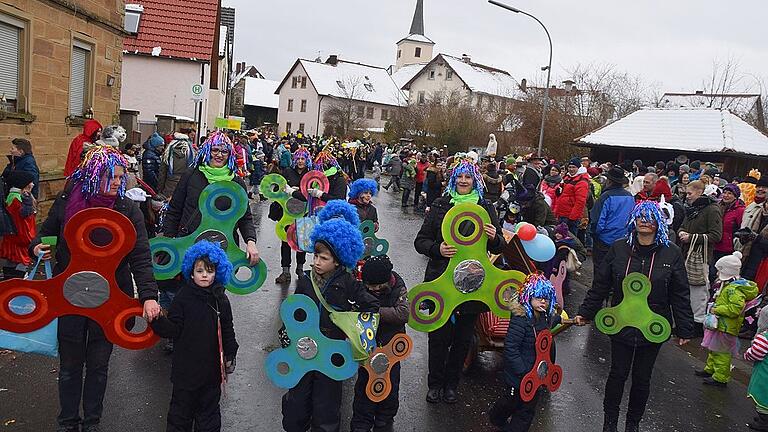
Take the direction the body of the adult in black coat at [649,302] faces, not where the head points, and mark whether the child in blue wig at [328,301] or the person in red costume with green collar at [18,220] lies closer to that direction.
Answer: the child in blue wig

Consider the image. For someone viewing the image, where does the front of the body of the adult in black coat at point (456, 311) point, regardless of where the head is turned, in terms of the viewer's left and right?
facing the viewer

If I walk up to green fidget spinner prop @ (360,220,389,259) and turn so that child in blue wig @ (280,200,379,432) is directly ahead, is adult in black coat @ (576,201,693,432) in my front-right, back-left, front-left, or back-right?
front-left

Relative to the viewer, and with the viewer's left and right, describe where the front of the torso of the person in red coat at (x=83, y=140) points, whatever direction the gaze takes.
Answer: facing to the right of the viewer

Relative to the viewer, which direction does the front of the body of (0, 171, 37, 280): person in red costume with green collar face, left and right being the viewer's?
facing to the right of the viewer

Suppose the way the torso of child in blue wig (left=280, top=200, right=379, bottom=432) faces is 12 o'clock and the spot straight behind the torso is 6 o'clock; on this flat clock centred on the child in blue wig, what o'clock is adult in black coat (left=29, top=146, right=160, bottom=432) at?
The adult in black coat is roughly at 2 o'clock from the child in blue wig.

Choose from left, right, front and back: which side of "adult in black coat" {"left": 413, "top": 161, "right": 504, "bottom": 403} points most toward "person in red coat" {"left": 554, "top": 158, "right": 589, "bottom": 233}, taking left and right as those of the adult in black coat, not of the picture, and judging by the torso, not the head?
back

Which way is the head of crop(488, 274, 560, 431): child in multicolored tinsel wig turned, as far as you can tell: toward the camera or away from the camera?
toward the camera

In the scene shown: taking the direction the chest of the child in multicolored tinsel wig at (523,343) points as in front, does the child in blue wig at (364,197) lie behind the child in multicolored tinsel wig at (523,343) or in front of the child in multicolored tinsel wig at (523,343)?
behind

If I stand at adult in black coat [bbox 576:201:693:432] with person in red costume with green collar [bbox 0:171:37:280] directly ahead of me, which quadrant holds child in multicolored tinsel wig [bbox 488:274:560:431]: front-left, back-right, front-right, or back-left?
front-left

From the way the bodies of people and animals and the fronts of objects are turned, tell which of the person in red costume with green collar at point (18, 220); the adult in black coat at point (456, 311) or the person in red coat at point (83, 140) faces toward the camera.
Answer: the adult in black coat

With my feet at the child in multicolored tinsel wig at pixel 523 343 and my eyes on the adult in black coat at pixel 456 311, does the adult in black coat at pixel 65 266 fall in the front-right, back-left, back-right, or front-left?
front-left

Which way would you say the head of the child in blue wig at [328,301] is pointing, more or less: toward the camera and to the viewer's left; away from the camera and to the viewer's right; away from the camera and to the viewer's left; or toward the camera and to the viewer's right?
toward the camera and to the viewer's left
